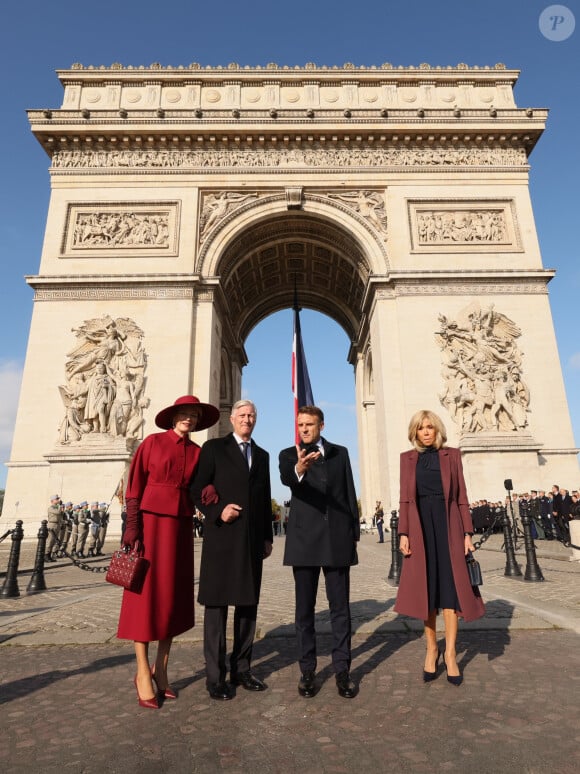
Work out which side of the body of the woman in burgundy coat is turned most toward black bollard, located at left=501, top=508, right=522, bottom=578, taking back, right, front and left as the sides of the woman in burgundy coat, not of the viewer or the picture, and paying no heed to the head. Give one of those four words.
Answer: back

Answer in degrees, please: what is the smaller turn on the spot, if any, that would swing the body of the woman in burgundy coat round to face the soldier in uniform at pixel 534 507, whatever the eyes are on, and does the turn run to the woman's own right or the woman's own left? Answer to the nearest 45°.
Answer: approximately 180°

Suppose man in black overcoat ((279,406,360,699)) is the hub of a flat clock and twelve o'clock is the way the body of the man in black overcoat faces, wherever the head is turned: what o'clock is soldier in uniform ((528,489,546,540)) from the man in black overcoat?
The soldier in uniform is roughly at 7 o'clock from the man in black overcoat.

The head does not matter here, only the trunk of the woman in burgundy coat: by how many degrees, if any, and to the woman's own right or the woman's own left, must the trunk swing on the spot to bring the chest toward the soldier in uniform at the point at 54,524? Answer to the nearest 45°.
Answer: approximately 135° to the woman's own right

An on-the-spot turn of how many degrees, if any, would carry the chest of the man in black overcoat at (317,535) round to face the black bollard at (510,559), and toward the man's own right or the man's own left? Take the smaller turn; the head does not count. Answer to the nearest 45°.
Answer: approximately 135° to the man's own left

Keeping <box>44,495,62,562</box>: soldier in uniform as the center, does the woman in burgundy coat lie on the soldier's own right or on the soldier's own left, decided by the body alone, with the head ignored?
on the soldier's own right

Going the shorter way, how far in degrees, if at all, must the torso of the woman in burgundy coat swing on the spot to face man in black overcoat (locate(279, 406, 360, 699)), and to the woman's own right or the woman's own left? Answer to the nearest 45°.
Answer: approximately 45° to the woman's own right

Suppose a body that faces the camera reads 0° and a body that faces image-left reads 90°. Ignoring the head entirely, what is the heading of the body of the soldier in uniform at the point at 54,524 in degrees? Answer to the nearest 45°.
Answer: approximately 270°

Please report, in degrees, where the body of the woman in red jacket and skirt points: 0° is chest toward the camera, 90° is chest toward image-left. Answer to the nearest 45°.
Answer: approximately 315°

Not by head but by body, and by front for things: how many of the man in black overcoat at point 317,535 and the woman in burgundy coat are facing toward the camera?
2

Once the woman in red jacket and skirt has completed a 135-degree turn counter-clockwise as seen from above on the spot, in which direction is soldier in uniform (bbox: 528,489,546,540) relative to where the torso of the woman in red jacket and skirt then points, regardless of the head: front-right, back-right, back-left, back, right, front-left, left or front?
front-right

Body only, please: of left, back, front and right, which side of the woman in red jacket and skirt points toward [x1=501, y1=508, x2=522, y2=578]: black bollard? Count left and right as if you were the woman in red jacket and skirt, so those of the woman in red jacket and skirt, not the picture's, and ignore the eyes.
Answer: left

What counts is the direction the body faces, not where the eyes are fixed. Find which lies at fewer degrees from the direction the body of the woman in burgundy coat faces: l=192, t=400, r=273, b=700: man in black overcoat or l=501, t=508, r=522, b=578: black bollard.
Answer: the man in black overcoat
